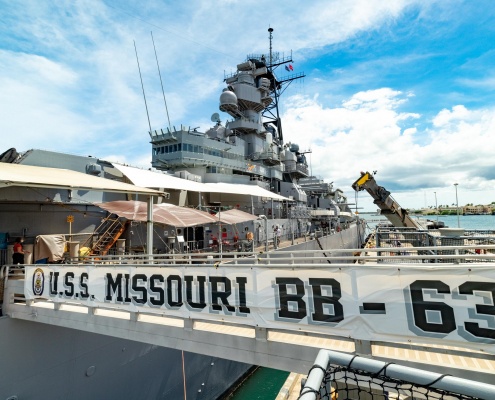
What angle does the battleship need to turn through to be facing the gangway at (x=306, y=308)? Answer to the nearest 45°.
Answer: approximately 90° to its left

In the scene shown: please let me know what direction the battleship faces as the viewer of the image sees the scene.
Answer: facing the viewer and to the left of the viewer
